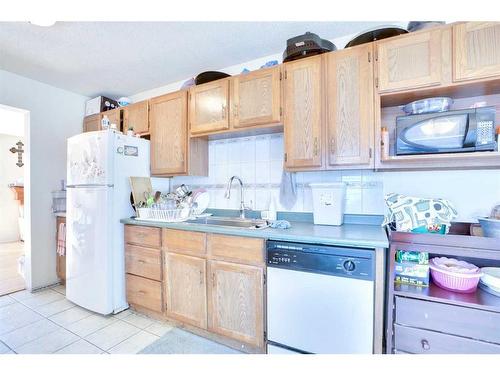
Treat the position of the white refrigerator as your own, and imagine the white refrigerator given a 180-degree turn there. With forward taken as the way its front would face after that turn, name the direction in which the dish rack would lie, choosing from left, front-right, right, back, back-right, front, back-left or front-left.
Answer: right

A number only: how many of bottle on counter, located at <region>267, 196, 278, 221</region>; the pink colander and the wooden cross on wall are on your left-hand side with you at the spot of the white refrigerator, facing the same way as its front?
2

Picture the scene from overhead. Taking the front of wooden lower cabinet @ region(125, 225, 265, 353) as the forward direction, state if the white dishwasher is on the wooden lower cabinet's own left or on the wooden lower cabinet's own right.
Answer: on the wooden lower cabinet's own left

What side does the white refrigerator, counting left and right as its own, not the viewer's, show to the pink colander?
left

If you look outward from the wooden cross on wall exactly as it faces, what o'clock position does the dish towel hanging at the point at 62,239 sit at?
The dish towel hanging is roughly at 12 o'clock from the wooden cross on wall.

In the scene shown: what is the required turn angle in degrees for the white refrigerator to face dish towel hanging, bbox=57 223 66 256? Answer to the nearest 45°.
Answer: approximately 90° to its right

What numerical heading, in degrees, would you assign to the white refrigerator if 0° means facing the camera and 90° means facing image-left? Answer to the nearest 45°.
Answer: approximately 45°

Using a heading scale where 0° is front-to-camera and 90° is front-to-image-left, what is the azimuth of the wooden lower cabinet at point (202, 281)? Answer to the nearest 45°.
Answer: approximately 45°
